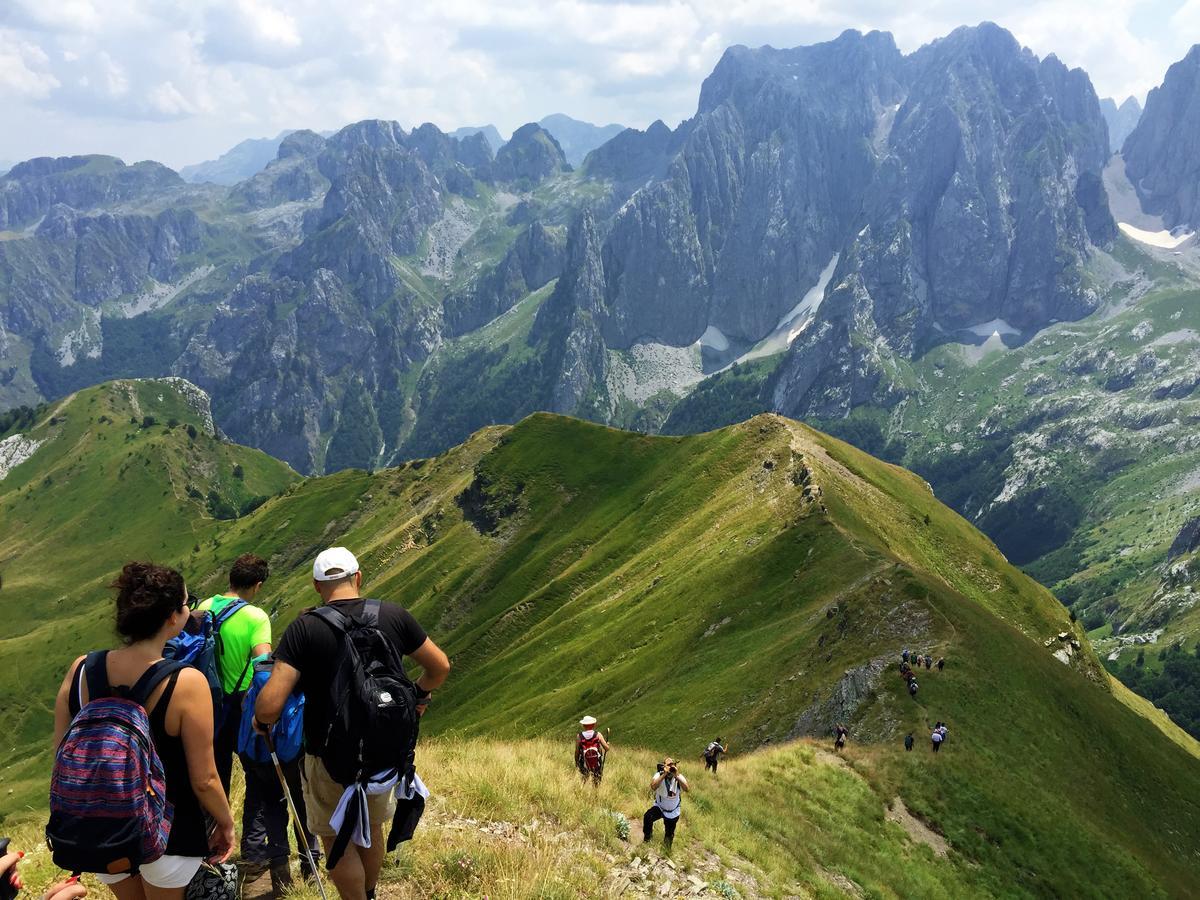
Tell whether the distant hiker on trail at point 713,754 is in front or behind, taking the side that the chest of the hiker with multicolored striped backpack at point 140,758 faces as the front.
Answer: in front

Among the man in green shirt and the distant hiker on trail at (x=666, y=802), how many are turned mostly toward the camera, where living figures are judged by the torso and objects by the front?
1

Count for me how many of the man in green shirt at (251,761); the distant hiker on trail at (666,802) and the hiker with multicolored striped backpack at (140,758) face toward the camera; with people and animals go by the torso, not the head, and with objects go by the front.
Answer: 1

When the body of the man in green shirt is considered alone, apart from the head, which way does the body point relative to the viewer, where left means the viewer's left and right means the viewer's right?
facing away from the viewer and to the right of the viewer

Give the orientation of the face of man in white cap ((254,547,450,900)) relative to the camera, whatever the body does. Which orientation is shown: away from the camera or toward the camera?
away from the camera

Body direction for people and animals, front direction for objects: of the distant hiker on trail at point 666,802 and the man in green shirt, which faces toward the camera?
the distant hiker on trail

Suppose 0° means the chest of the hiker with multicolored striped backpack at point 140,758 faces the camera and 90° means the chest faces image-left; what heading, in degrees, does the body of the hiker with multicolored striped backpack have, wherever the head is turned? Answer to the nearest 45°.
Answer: approximately 225°

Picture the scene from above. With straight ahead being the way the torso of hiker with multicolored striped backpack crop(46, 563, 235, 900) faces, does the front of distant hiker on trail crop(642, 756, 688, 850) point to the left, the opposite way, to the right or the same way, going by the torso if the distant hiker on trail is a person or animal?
the opposite way

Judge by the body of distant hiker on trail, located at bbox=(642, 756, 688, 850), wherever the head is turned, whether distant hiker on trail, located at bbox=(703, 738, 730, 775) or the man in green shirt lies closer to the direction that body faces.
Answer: the man in green shirt

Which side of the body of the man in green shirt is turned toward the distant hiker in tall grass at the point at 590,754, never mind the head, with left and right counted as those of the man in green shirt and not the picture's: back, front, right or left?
front

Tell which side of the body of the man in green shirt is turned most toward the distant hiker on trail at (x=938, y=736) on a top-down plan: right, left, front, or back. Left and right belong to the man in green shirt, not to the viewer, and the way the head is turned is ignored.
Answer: front

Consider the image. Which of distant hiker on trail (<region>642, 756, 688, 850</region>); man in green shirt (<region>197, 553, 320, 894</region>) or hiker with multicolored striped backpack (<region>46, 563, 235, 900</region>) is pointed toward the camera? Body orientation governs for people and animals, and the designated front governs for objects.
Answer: the distant hiker on trail

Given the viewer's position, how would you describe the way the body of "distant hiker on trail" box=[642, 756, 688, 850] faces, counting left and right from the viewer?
facing the viewer

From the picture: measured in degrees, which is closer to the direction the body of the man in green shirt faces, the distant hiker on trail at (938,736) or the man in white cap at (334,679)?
the distant hiker on trail

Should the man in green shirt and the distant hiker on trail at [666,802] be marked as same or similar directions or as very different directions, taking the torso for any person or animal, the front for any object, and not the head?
very different directions

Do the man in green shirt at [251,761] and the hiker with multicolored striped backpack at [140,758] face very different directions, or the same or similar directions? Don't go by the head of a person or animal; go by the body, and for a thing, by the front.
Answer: same or similar directions
